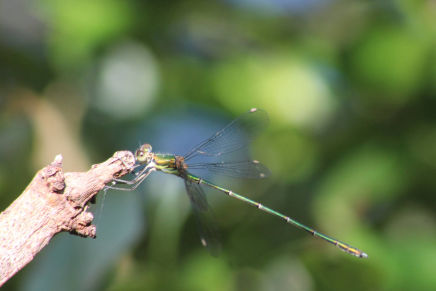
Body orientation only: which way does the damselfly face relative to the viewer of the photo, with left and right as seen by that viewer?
facing to the left of the viewer
